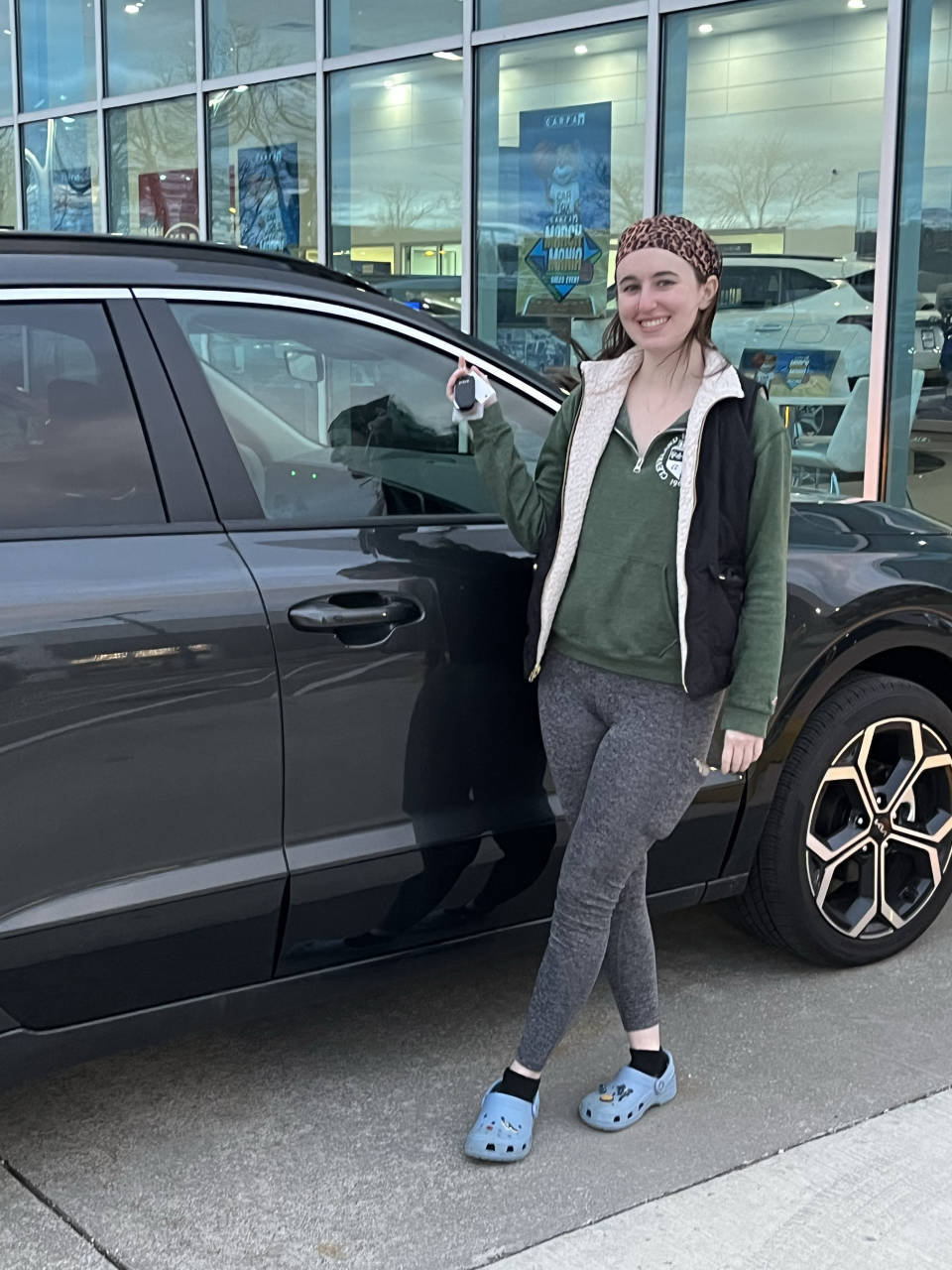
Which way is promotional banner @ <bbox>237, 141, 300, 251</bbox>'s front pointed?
toward the camera

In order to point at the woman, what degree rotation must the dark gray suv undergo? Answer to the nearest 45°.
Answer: approximately 45° to its right

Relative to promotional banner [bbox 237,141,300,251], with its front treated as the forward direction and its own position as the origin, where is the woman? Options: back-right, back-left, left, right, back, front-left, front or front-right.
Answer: front

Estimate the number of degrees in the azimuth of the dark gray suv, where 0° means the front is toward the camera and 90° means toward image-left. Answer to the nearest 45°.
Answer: approximately 225°

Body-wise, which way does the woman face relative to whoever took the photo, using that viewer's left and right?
facing the viewer and to the left of the viewer

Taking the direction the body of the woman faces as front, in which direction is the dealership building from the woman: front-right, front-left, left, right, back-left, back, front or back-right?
back-right

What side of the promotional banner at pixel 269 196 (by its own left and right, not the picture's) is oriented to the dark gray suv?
front

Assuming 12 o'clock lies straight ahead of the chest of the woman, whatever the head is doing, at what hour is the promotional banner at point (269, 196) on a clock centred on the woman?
The promotional banner is roughly at 4 o'clock from the woman.

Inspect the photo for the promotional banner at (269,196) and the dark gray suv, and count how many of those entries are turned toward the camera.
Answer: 1
